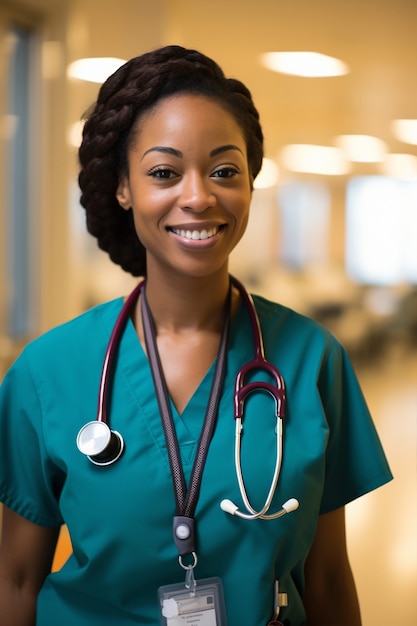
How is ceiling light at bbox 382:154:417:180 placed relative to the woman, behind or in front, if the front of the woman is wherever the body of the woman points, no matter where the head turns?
behind

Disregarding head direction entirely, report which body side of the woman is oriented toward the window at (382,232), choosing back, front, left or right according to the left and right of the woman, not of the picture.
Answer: back

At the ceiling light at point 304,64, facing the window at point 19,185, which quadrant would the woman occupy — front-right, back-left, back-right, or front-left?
front-left

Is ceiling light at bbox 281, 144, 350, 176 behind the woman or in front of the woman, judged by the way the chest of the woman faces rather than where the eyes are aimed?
behind

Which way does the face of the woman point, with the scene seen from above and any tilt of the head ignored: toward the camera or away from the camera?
toward the camera

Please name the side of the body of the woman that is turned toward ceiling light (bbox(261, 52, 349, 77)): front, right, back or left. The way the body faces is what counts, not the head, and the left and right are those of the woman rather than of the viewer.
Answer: back

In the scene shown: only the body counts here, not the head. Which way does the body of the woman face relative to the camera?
toward the camera

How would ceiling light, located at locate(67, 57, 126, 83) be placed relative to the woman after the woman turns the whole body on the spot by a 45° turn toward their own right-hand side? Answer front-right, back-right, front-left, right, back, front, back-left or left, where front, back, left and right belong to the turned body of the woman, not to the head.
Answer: back-right

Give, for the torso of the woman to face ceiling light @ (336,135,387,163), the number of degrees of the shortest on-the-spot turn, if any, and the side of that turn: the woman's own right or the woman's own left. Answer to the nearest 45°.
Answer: approximately 180°

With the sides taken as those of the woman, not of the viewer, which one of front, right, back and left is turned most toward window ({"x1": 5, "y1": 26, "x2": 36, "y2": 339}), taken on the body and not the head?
back

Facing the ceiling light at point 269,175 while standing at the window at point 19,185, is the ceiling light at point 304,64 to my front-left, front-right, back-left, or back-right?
front-right
